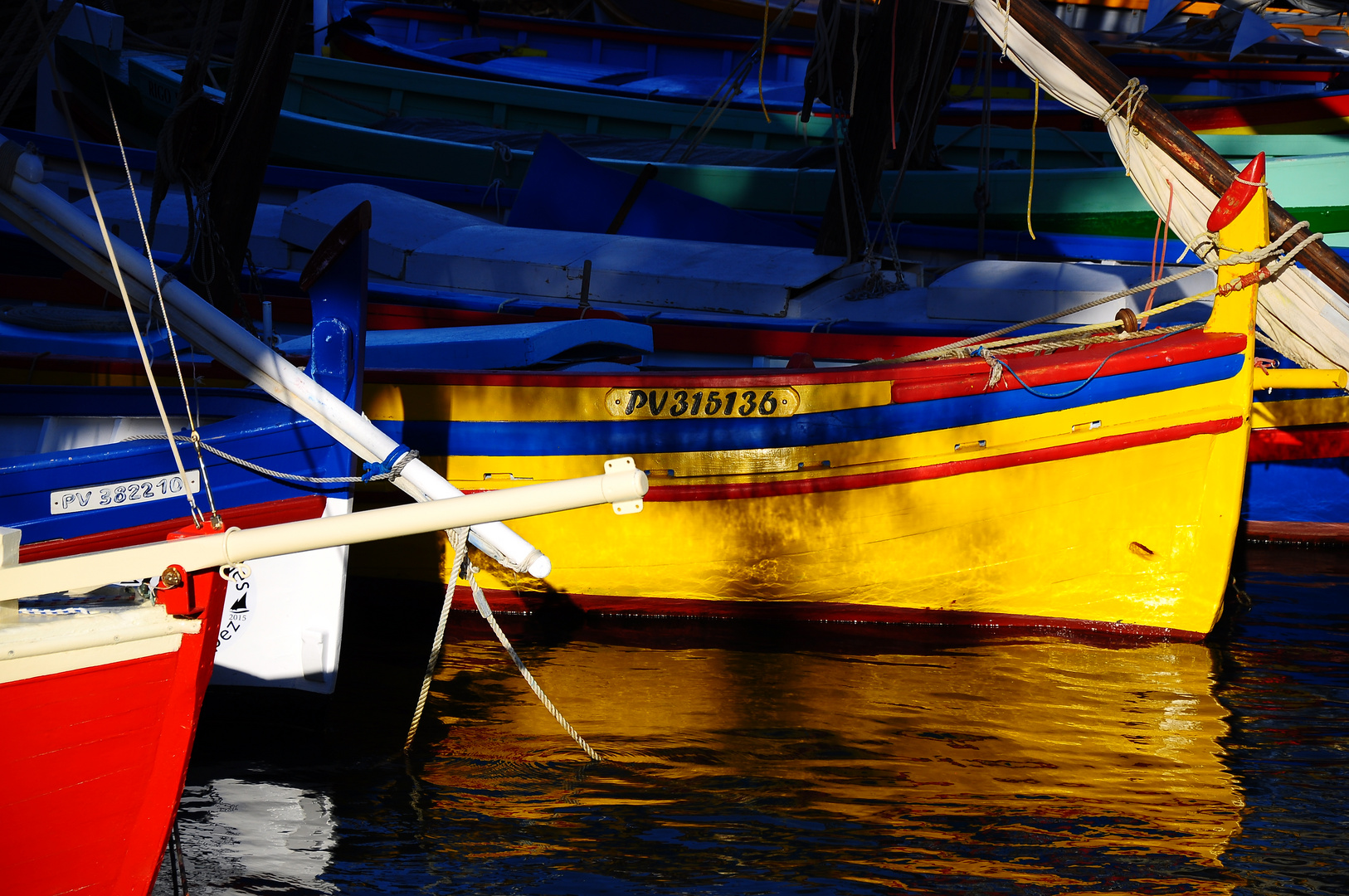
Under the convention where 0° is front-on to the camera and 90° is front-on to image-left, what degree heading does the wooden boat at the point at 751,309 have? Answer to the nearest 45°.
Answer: approximately 270°

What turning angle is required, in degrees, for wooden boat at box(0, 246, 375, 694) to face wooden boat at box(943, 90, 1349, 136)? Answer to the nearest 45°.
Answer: approximately 45° to its left

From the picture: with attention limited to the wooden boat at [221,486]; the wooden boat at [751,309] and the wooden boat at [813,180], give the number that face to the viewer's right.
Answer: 3

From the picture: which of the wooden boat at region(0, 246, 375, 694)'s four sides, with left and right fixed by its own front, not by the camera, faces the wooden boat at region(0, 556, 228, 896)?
right

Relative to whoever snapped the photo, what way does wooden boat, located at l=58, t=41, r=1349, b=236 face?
facing to the right of the viewer

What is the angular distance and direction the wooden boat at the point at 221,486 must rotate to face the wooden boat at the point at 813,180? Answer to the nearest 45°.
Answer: approximately 45° to its left

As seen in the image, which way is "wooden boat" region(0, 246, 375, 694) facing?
to the viewer's right

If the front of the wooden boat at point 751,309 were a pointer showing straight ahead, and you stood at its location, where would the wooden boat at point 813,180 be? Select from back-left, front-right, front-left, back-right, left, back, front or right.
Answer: left
